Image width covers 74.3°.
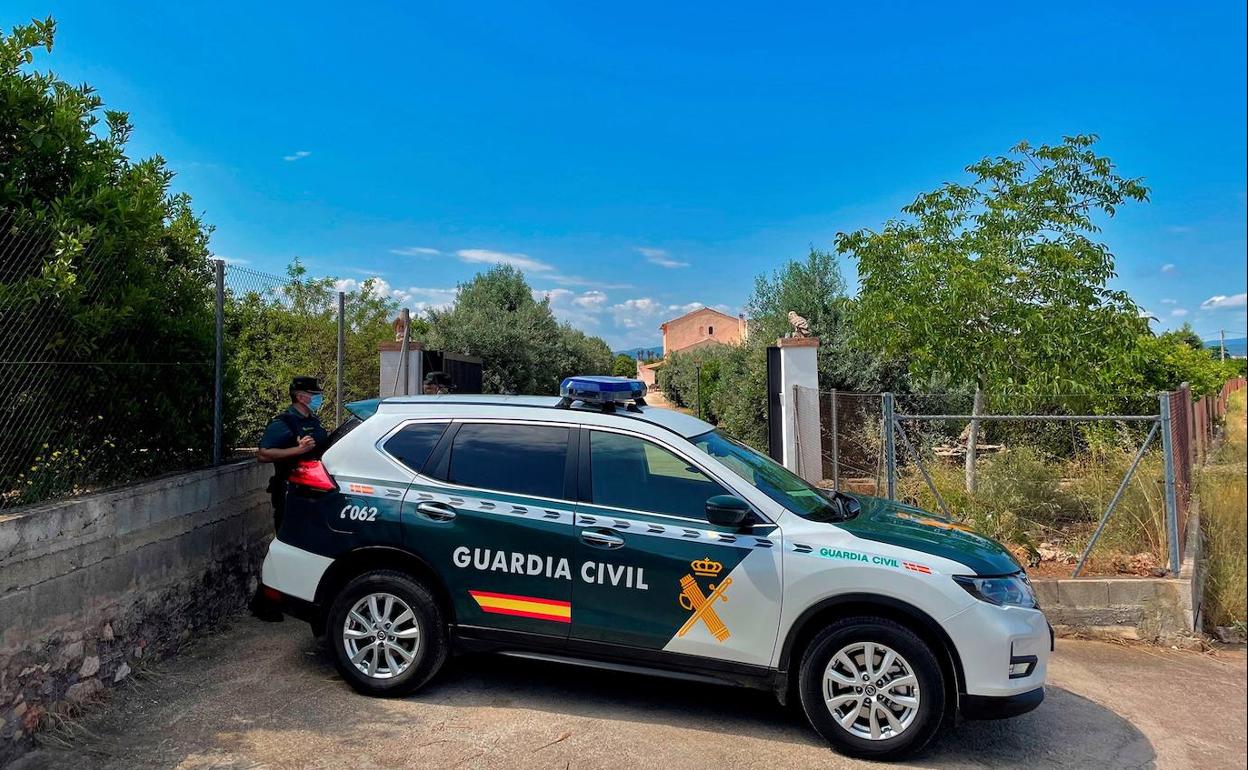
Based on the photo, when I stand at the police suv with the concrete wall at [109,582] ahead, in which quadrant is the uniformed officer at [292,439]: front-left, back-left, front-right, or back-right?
front-right

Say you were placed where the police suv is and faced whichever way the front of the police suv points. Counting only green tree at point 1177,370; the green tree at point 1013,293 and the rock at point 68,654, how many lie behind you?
1

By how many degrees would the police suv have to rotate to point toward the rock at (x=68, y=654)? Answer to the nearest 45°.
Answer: approximately 180°

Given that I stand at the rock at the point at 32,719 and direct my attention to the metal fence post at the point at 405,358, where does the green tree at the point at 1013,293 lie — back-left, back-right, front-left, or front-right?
front-right

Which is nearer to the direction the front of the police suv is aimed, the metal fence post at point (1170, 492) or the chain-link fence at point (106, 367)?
the metal fence post

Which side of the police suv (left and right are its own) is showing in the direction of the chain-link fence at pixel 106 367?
back

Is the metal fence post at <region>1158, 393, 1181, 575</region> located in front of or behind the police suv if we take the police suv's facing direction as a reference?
in front

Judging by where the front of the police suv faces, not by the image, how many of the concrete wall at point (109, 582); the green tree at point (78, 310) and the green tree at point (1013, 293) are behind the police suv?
2

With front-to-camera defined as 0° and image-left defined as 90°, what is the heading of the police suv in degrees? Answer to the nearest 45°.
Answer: approximately 270°

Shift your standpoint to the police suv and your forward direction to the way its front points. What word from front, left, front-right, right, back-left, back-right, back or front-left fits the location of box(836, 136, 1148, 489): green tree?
front-left

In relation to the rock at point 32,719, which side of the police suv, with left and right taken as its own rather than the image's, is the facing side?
back

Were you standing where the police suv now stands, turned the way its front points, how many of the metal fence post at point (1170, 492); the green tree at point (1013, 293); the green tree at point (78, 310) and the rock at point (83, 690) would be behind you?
2

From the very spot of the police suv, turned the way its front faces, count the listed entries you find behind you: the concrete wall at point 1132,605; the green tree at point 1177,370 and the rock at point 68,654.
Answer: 1

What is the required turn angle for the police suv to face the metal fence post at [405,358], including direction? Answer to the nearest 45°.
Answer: approximately 135° to its left

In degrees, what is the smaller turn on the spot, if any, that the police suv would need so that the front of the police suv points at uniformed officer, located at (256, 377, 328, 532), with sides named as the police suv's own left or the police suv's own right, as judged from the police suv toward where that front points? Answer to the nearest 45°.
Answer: approximately 135° to the police suv's own left

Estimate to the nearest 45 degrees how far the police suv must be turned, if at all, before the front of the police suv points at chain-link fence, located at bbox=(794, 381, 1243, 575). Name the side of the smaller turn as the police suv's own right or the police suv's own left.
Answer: approximately 45° to the police suv's own left

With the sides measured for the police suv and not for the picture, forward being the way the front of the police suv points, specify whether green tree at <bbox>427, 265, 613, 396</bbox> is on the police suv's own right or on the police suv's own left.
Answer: on the police suv's own left

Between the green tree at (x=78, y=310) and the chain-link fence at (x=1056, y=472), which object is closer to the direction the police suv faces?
the chain-link fence

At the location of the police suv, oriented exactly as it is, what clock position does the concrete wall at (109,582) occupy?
The concrete wall is roughly at 6 o'clock from the police suv.
